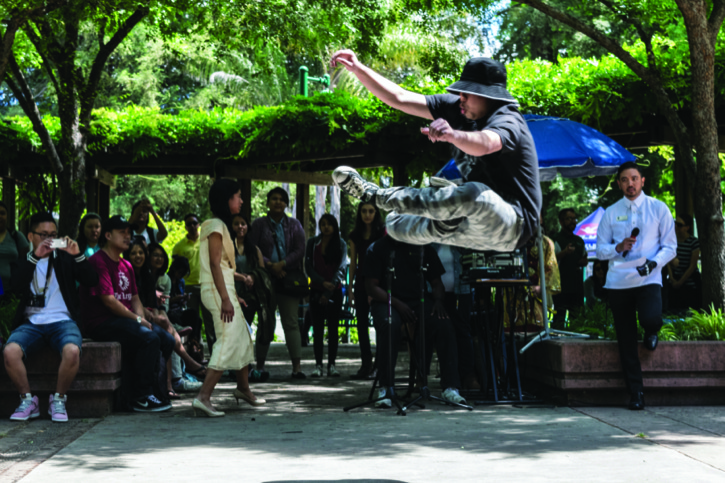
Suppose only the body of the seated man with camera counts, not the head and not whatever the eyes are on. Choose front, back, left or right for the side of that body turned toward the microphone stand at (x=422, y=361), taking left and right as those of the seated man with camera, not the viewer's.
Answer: left

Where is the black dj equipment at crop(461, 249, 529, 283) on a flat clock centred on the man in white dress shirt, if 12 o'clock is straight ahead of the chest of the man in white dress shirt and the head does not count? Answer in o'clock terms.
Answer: The black dj equipment is roughly at 2 o'clock from the man in white dress shirt.

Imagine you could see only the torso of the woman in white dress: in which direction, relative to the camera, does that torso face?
to the viewer's right

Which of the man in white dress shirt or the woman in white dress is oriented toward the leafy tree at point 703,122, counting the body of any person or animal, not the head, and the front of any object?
the woman in white dress

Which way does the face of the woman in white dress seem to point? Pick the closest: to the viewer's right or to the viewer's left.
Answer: to the viewer's right

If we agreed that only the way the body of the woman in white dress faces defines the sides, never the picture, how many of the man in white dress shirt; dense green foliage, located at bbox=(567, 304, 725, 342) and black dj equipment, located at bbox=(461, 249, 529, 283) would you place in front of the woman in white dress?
3

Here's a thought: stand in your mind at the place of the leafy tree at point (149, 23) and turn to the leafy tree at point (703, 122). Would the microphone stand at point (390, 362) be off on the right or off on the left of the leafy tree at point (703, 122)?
right
